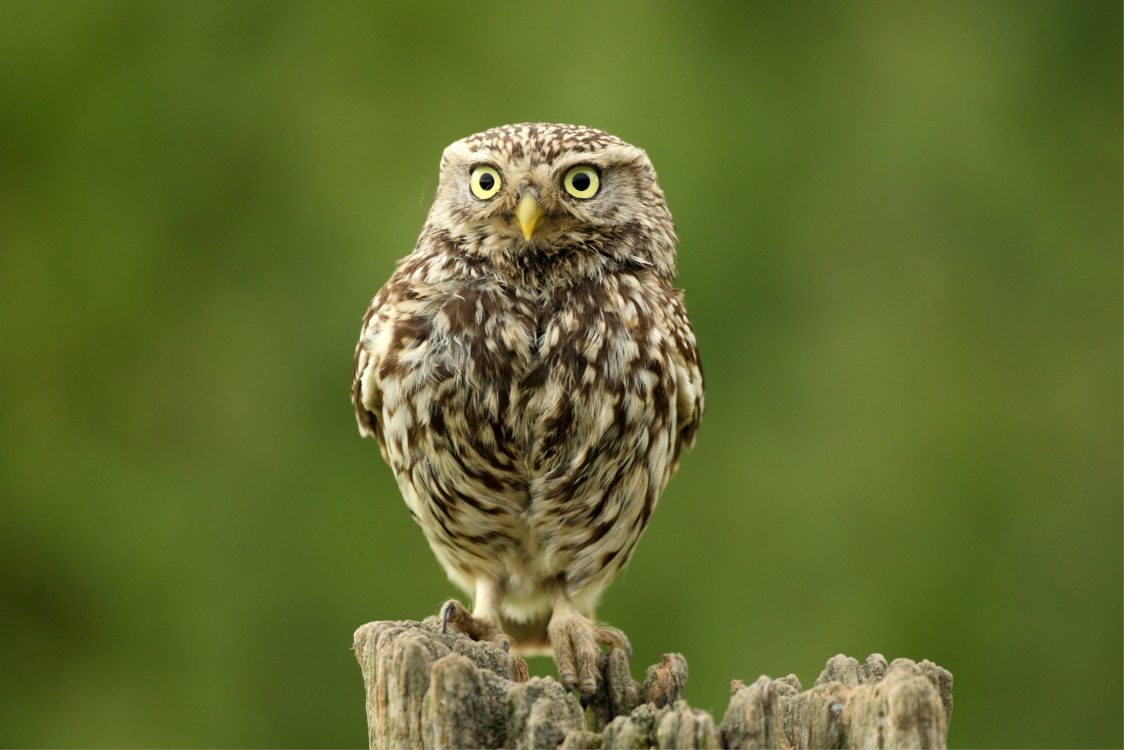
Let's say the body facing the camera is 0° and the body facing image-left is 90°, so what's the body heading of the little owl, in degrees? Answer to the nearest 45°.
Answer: approximately 0°
